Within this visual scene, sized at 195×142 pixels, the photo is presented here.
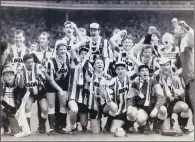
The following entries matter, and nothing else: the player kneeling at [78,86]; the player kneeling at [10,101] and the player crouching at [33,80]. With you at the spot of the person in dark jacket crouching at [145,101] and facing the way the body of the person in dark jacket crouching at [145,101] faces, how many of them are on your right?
3

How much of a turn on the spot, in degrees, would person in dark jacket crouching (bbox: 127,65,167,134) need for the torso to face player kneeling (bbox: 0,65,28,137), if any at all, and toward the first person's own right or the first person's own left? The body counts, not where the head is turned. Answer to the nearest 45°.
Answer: approximately 90° to the first person's own right

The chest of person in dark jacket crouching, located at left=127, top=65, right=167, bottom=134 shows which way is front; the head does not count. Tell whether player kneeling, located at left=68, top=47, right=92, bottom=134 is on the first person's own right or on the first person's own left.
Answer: on the first person's own right

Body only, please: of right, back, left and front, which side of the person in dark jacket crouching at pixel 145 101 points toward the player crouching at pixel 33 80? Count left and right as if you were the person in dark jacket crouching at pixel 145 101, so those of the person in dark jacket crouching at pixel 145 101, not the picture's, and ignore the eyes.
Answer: right

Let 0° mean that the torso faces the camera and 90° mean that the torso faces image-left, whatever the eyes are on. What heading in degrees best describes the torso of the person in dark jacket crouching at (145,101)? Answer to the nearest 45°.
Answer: approximately 0°
